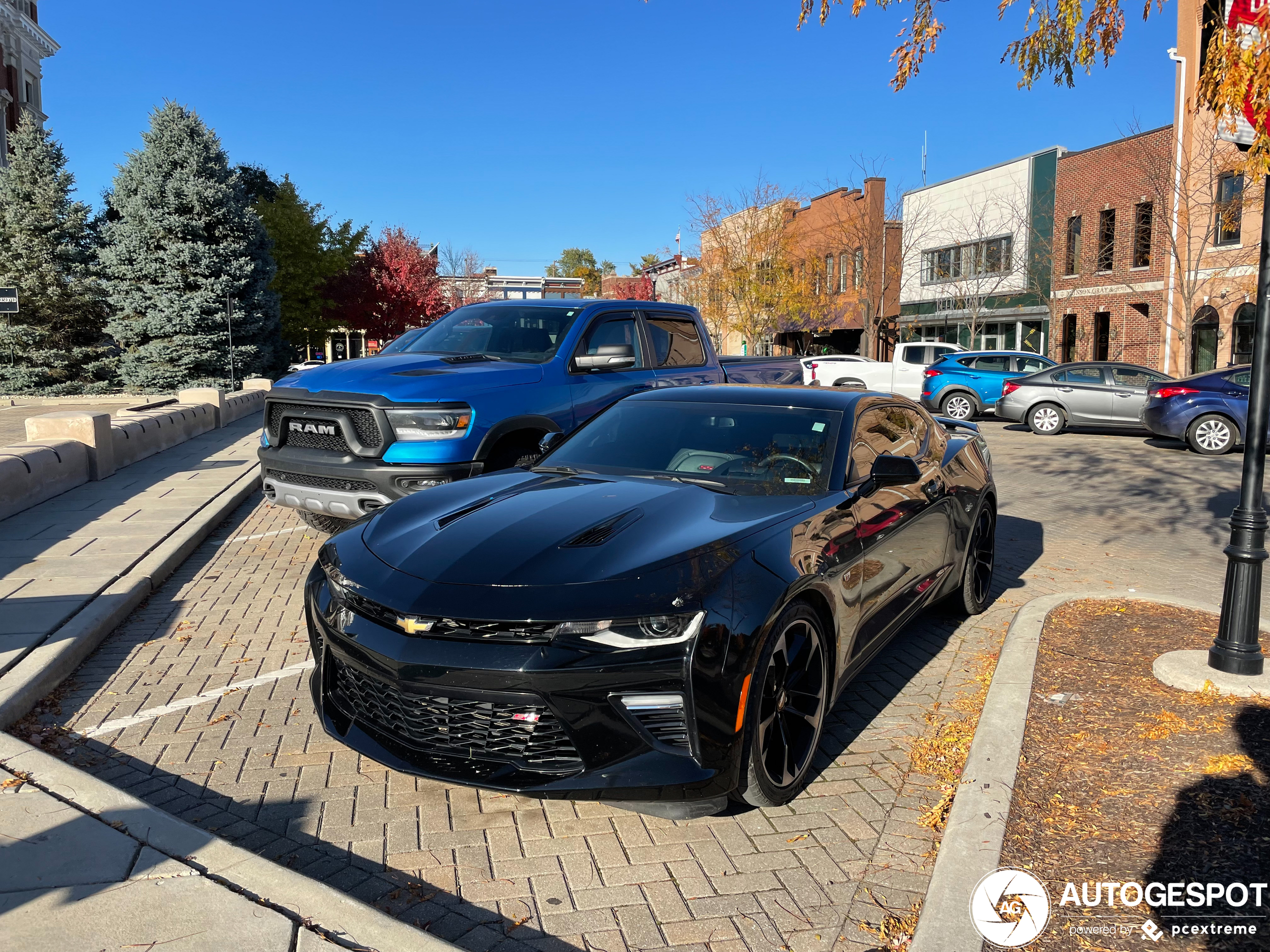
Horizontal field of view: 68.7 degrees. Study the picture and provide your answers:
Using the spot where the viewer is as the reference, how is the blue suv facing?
facing to the right of the viewer

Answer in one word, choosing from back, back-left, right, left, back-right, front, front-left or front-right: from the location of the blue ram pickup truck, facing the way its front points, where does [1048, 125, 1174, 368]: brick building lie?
back

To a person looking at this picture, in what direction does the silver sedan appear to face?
facing to the right of the viewer

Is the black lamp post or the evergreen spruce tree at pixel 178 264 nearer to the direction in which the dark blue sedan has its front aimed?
the black lamp post

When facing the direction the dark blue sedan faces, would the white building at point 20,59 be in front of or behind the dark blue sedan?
behind

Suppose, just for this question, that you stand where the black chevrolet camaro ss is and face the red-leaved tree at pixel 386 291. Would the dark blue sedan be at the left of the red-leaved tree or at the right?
right

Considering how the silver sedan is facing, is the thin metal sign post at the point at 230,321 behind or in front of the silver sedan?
behind

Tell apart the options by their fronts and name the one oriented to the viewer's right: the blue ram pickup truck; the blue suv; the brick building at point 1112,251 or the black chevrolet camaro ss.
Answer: the blue suv

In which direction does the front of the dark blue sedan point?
to the viewer's right

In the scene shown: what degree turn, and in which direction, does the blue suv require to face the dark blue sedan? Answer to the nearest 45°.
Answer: approximately 45° to its right

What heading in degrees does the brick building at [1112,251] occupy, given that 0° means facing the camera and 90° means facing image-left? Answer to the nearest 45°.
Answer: approximately 45°
